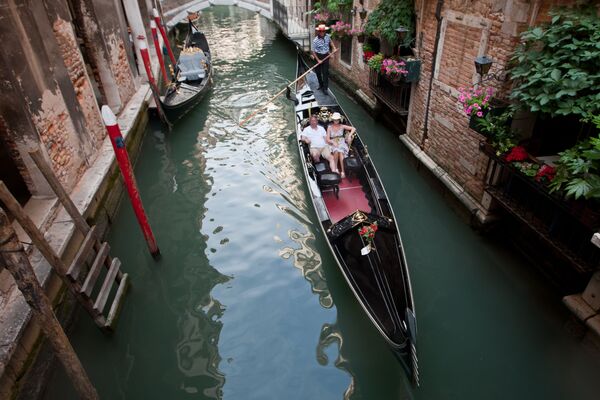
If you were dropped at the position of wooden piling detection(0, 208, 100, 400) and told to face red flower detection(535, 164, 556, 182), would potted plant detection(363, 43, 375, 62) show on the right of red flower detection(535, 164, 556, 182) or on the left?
left

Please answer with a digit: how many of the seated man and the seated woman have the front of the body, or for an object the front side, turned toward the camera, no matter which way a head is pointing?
2

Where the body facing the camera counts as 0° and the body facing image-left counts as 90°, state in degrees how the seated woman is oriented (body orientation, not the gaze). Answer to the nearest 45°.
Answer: approximately 0°

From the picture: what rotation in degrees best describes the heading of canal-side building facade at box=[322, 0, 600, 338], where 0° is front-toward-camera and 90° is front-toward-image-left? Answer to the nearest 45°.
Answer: approximately 45°

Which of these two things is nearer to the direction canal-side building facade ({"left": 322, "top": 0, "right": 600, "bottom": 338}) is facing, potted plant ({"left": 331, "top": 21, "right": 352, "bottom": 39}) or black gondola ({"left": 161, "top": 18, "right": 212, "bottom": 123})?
the black gondola

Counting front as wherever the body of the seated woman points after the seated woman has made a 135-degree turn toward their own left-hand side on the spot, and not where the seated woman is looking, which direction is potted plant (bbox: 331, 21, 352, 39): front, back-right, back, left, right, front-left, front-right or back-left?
front-left

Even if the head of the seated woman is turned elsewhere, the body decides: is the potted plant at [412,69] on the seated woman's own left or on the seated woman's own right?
on the seated woman's own left

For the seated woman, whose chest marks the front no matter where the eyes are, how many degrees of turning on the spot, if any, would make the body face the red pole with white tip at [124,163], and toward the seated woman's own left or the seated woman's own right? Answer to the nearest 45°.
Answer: approximately 45° to the seated woman's own right

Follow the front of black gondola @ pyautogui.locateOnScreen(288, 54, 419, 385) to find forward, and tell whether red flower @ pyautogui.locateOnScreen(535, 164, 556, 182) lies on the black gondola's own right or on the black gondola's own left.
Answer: on the black gondola's own left

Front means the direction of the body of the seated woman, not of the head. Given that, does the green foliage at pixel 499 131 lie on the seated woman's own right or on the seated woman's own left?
on the seated woman's own left

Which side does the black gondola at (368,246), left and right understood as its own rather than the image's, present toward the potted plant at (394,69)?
back

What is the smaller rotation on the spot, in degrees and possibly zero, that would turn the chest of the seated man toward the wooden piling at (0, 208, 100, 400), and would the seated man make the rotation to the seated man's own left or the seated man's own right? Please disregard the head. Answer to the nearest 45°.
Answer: approximately 45° to the seated man's own right
